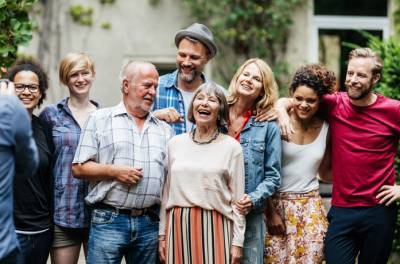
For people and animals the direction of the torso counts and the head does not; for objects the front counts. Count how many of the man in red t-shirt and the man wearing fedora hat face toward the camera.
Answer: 2

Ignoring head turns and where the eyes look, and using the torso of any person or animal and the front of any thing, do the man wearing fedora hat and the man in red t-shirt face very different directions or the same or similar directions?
same or similar directions

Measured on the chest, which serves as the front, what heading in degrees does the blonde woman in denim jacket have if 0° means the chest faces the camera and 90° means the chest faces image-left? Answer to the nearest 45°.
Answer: approximately 45°

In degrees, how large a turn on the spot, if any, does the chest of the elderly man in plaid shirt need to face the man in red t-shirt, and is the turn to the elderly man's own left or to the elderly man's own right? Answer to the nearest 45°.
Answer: approximately 45° to the elderly man's own left

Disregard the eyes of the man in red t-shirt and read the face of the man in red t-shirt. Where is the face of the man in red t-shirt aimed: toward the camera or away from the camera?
toward the camera

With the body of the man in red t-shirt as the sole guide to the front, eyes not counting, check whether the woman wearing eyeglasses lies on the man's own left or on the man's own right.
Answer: on the man's own right

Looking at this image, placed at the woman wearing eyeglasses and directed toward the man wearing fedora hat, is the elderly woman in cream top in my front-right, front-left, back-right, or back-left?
front-right

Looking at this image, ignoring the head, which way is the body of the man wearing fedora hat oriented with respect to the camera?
toward the camera

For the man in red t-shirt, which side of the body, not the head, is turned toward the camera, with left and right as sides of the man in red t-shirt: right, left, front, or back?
front

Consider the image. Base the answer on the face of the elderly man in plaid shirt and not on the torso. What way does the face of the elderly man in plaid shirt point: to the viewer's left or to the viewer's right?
to the viewer's right

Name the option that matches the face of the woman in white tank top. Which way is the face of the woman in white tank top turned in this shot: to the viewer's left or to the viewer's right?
to the viewer's left

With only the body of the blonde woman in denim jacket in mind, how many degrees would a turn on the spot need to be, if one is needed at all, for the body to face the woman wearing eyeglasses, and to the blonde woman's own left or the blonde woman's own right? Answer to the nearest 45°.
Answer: approximately 45° to the blonde woman's own right
